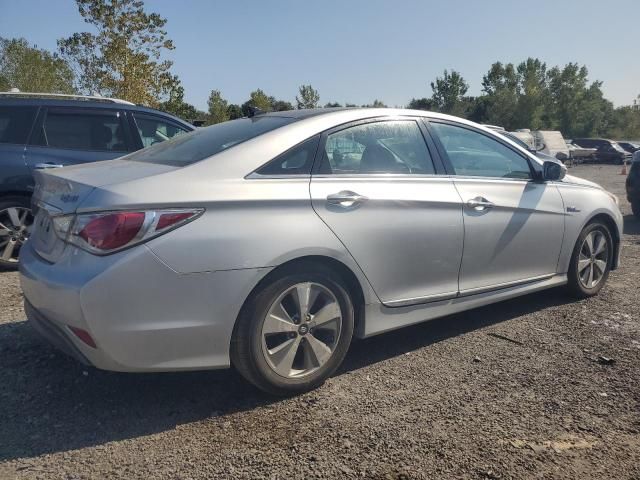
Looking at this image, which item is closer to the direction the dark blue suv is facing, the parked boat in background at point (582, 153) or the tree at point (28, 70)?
the parked boat in background

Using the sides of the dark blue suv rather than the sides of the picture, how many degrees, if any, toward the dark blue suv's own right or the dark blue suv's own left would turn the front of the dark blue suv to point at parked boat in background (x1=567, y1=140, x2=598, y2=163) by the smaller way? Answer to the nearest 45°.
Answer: approximately 45° to the dark blue suv's own left

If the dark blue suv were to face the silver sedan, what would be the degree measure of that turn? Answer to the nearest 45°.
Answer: approximately 90° to its right

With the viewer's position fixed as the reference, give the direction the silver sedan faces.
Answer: facing away from the viewer and to the right of the viewer

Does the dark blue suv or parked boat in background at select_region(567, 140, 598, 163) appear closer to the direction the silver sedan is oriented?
the parked boat in background

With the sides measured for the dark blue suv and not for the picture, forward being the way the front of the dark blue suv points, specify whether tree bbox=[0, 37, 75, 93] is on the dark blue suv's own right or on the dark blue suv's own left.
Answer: on the dark blue suv's own left

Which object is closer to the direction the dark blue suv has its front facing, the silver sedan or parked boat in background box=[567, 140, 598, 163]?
the parked boat in background

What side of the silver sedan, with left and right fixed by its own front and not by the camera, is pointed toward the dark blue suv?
left

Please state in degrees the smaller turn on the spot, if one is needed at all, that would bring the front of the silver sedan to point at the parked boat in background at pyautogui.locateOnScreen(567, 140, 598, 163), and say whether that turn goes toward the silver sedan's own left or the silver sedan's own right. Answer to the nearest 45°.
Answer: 0° — it already faces it

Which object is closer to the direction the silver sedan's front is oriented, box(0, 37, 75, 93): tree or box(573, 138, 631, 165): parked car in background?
the parked car in background
